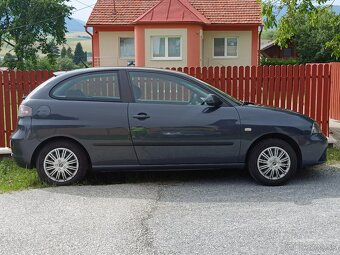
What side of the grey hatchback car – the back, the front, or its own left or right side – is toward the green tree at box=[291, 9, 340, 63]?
left

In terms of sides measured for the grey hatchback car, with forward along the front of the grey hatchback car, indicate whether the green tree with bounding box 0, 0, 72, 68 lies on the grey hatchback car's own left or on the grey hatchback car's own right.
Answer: on the grey hatchback car's own left

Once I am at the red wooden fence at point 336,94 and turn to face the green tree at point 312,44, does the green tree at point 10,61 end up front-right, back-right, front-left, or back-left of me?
front-left

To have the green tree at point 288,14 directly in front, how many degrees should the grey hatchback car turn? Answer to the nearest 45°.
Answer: approximately 45° to its left

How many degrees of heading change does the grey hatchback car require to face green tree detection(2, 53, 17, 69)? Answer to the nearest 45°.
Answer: approximately 90° to its left

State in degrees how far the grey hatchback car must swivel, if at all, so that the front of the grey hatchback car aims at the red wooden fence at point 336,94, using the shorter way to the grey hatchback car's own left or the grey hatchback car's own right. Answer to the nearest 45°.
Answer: approximately 45° to the grey hatchback car's own left

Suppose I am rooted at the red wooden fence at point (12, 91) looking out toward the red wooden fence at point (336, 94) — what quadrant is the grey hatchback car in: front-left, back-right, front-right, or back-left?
front-right

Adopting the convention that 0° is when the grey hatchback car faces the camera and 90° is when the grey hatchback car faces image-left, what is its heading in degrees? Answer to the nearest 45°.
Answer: approximately 270°
